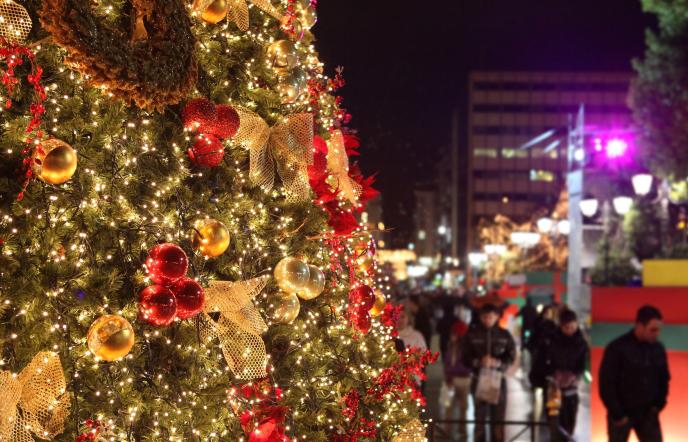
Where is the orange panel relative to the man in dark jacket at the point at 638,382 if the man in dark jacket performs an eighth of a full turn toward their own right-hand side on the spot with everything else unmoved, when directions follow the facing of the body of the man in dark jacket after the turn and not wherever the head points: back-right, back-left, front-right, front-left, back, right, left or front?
back

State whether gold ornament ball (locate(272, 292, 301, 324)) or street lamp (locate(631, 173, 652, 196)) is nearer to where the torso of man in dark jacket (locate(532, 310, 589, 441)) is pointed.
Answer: the gold ornament ball

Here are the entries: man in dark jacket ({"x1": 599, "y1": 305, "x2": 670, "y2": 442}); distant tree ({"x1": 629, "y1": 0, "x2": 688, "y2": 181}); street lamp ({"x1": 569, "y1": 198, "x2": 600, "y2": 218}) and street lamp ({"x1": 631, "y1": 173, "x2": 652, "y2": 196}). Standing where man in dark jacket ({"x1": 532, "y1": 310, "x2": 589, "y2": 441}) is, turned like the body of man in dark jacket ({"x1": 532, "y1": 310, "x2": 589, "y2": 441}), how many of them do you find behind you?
3

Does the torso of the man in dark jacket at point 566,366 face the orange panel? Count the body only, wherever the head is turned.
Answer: no

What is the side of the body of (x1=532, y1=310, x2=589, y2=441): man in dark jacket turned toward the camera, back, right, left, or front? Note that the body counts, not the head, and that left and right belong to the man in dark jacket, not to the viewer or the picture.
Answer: front

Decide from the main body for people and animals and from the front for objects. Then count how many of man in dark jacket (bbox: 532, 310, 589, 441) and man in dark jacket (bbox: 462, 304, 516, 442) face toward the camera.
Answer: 2

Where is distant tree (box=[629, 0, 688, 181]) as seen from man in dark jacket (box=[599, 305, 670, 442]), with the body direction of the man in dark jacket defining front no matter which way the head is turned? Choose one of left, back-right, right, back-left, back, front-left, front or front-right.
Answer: back-left

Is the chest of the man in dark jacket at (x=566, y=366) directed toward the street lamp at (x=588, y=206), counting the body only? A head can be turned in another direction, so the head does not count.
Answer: no

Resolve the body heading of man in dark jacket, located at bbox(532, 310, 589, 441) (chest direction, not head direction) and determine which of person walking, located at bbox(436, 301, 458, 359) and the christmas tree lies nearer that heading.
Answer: the christmas tree

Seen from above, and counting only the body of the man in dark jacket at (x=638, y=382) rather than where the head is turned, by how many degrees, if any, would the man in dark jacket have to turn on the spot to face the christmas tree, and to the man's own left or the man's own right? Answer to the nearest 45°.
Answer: approximately 45° to the man's own right

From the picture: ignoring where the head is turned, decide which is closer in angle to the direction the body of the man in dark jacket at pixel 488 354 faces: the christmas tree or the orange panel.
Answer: the christmas tree

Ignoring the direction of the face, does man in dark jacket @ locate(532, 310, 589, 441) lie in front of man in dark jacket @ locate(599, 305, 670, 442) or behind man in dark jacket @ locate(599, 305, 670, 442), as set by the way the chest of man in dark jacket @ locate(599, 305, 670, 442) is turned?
behind

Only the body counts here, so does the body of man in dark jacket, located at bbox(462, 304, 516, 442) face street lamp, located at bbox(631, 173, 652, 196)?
no

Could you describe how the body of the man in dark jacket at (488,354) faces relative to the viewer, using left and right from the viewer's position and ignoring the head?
facing the viewer

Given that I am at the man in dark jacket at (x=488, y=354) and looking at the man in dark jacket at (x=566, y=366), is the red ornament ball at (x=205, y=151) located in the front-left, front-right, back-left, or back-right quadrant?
back-right
